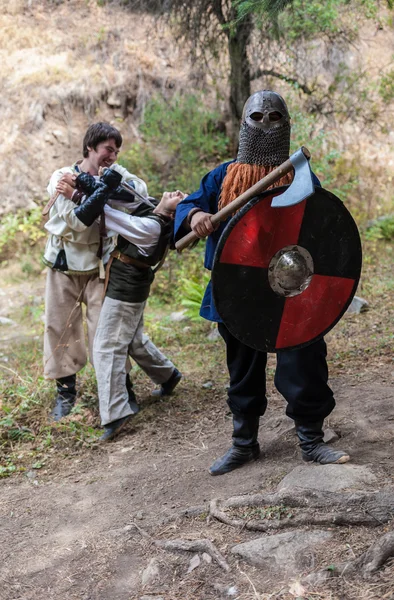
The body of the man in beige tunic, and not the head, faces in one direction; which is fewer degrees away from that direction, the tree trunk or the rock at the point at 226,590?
the rock

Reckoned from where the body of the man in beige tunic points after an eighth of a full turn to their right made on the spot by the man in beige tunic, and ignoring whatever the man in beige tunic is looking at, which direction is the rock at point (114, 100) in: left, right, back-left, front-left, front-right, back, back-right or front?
back

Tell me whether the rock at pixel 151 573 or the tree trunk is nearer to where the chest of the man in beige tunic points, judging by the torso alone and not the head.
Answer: the rock

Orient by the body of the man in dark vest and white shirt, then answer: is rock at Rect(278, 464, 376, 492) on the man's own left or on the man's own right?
on the man's own left

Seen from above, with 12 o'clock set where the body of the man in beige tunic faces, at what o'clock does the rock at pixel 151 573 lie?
The rock is roughly at 1 o'clock from the man in beige tunic.

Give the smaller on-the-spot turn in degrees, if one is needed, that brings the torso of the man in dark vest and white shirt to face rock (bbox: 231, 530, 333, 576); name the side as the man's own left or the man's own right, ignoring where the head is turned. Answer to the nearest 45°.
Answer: approximately 90° to the man's own left

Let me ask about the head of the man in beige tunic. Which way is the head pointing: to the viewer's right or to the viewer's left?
to the viewer's right

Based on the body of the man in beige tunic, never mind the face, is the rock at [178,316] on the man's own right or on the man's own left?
on the man's own left

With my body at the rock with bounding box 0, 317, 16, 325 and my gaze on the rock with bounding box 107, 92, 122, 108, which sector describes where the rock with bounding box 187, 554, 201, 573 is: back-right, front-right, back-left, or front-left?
back-right

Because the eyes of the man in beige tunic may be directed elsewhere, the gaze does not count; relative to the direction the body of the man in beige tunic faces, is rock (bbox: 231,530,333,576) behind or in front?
in front

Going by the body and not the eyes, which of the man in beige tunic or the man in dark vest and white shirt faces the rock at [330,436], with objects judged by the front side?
the man in beige tunic
